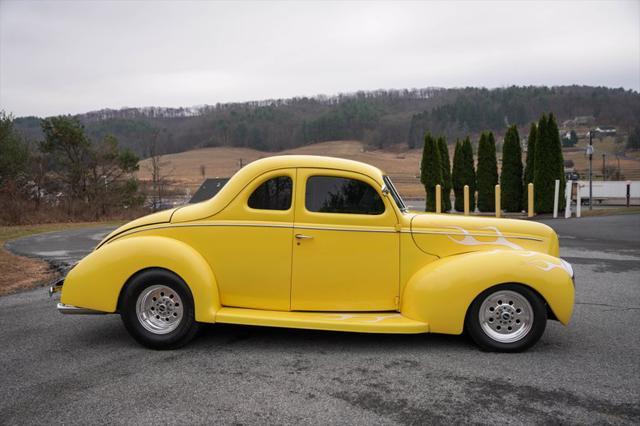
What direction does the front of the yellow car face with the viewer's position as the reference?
facing to the right of the viewer

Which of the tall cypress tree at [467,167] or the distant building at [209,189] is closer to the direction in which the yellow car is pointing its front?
the tall cypress tree

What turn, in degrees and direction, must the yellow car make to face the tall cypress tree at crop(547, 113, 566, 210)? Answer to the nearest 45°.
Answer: approximately 45° to its left

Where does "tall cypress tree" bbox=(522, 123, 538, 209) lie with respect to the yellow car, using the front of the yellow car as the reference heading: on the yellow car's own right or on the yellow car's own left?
on the yellow car's own left

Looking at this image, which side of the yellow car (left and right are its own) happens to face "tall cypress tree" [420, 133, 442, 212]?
left

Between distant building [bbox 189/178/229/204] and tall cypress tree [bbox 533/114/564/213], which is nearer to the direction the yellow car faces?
the tall cypress tree

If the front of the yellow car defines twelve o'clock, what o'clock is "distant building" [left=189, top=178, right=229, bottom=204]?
The distant building is roughly at 8 o'clock from the yellow car.

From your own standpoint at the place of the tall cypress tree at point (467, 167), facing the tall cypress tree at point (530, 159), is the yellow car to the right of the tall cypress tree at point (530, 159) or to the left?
right

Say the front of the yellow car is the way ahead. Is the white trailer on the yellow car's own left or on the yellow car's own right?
on the yellow car's own left

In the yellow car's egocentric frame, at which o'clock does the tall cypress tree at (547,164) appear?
The tall cypress tree is roughly at 10 o'clock from the yellow car.
